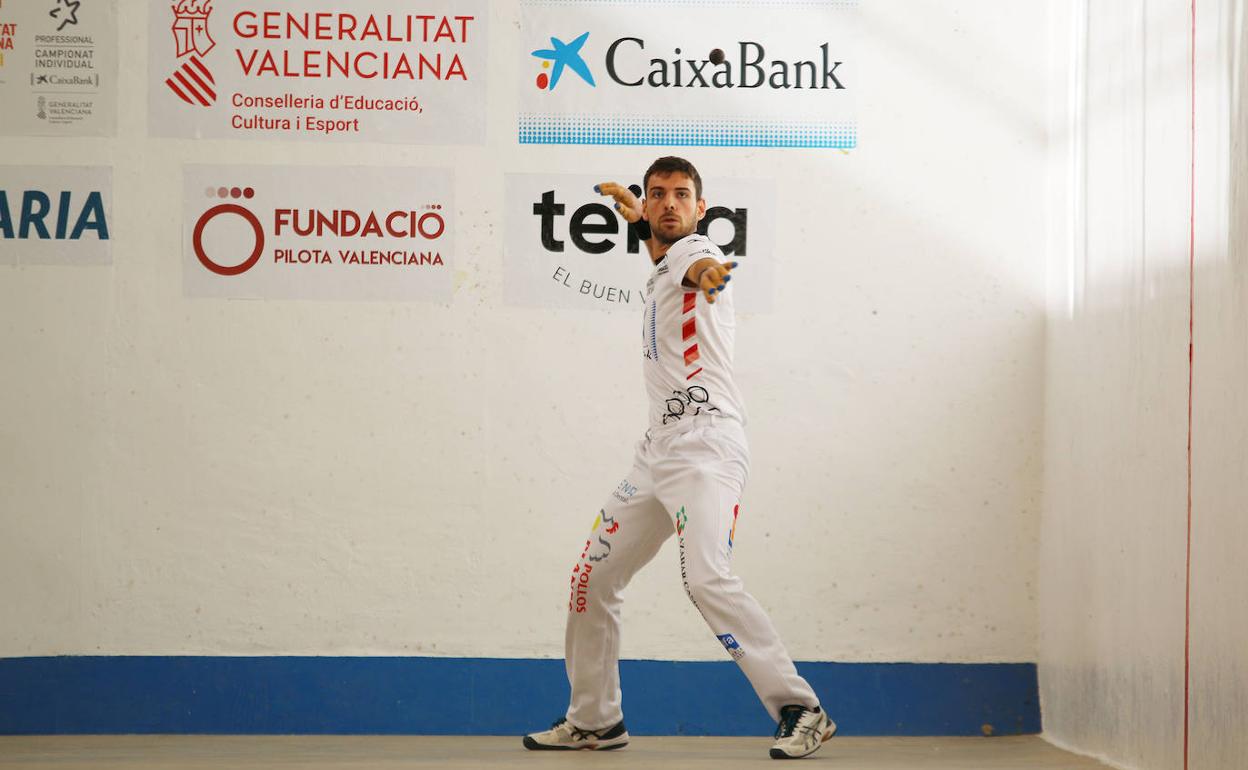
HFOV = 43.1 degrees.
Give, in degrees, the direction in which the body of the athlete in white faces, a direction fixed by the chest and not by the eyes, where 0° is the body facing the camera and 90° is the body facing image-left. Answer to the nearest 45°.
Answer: approximately 45°

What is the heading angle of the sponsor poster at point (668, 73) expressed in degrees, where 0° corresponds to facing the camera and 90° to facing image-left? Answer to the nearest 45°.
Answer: approximately 0°
